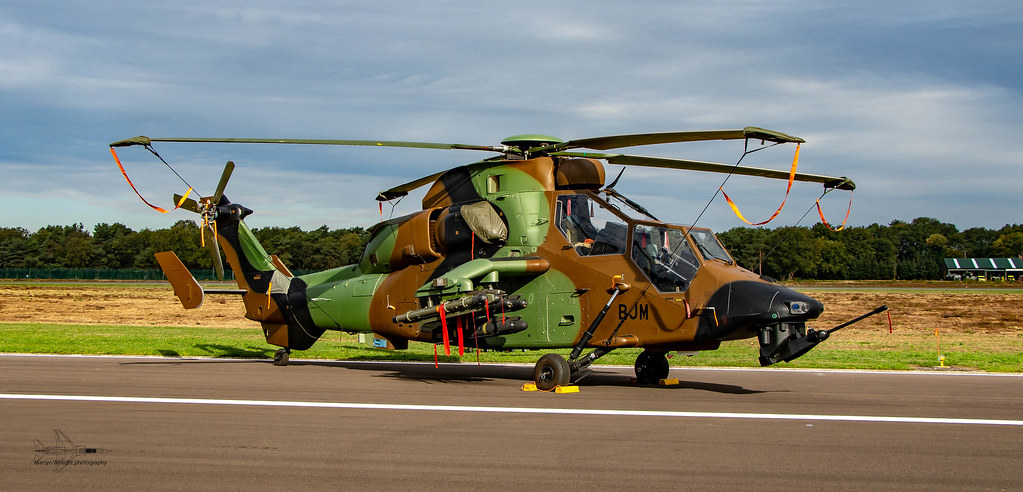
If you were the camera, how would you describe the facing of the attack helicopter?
facing the viewer and to the right of the viewer
